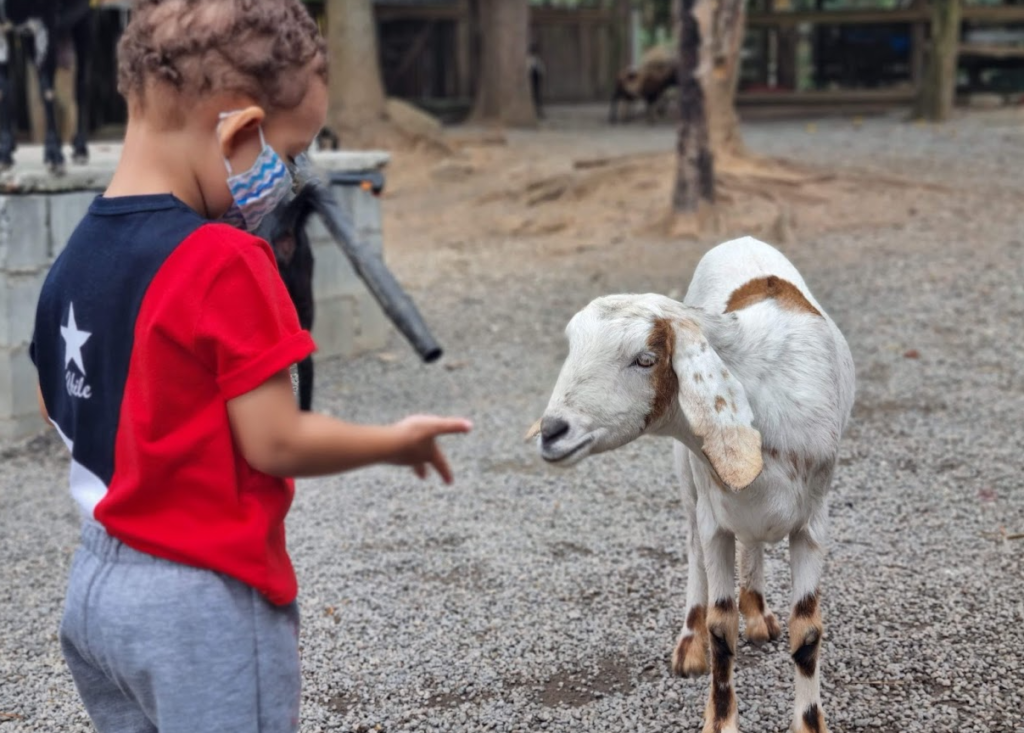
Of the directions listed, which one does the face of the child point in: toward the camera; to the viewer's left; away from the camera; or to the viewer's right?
to the viewer's right

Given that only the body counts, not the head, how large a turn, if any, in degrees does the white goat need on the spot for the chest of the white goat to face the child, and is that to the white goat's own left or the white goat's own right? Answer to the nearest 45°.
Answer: approximately 45° to the white goat's own right

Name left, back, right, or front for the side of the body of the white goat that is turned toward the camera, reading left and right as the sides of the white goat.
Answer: front

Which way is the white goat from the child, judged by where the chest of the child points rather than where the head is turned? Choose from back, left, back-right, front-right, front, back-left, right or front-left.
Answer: front

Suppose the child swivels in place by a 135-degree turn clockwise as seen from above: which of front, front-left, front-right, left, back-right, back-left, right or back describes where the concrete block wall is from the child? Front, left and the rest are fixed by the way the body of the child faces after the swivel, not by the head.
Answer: back

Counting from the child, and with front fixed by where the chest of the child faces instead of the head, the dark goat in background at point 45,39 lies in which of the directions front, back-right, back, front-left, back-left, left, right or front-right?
front-left

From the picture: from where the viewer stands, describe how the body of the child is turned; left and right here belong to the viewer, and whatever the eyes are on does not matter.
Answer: facing away from the viewer and to the right of the viewer
